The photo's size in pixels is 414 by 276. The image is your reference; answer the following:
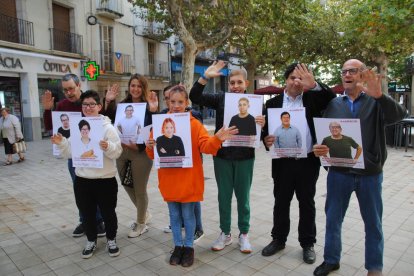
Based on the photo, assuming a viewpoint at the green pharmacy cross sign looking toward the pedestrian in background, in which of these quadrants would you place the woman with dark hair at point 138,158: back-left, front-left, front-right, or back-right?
front-left

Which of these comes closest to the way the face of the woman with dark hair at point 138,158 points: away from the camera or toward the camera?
toward the camera

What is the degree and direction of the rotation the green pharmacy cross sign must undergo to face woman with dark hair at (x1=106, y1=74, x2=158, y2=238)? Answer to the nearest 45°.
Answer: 0° — it already faces them

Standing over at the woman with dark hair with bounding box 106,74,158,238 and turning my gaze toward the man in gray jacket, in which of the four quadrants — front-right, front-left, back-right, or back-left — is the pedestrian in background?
back-left

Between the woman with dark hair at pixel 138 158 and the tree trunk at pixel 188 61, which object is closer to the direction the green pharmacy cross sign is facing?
the woman with dark hair

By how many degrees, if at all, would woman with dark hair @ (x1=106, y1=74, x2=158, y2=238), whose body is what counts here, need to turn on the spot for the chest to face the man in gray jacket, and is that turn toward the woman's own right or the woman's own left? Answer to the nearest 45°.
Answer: approximately 45° to the woman's own left

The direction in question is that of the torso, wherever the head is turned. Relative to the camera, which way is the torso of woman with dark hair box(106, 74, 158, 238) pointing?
toward the camera

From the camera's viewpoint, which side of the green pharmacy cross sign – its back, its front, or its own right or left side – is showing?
front

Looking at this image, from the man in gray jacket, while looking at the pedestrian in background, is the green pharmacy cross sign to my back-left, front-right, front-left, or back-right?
front-right

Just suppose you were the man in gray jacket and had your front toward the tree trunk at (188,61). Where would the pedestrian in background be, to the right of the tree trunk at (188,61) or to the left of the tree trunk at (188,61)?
left

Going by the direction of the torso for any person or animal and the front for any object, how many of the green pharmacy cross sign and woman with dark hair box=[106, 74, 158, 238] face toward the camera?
2

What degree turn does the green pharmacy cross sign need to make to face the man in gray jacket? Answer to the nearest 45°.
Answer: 0° — it already faces them

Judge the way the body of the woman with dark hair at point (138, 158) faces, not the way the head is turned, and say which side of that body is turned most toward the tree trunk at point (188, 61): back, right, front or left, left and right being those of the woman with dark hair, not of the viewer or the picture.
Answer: back

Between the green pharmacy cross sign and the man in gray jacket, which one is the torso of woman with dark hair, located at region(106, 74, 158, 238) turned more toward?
the man in gray jacket

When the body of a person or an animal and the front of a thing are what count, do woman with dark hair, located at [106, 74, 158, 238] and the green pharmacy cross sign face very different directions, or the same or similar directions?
same or similar directions
